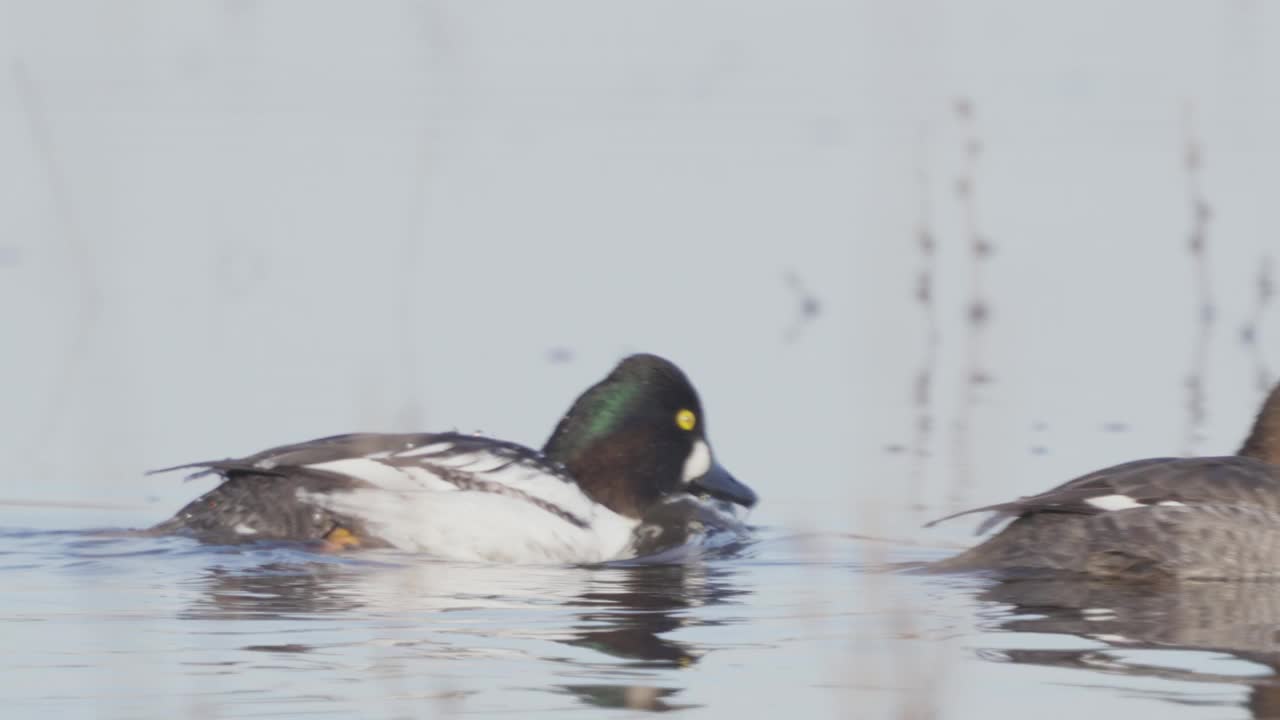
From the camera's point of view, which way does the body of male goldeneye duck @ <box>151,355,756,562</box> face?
to the viewer's right

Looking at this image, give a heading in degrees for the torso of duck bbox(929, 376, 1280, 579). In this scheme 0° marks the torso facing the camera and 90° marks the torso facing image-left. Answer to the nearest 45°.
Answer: approximately 270°

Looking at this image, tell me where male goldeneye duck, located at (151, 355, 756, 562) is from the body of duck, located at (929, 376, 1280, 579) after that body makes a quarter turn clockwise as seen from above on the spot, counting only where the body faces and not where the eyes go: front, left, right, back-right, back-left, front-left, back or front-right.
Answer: right
